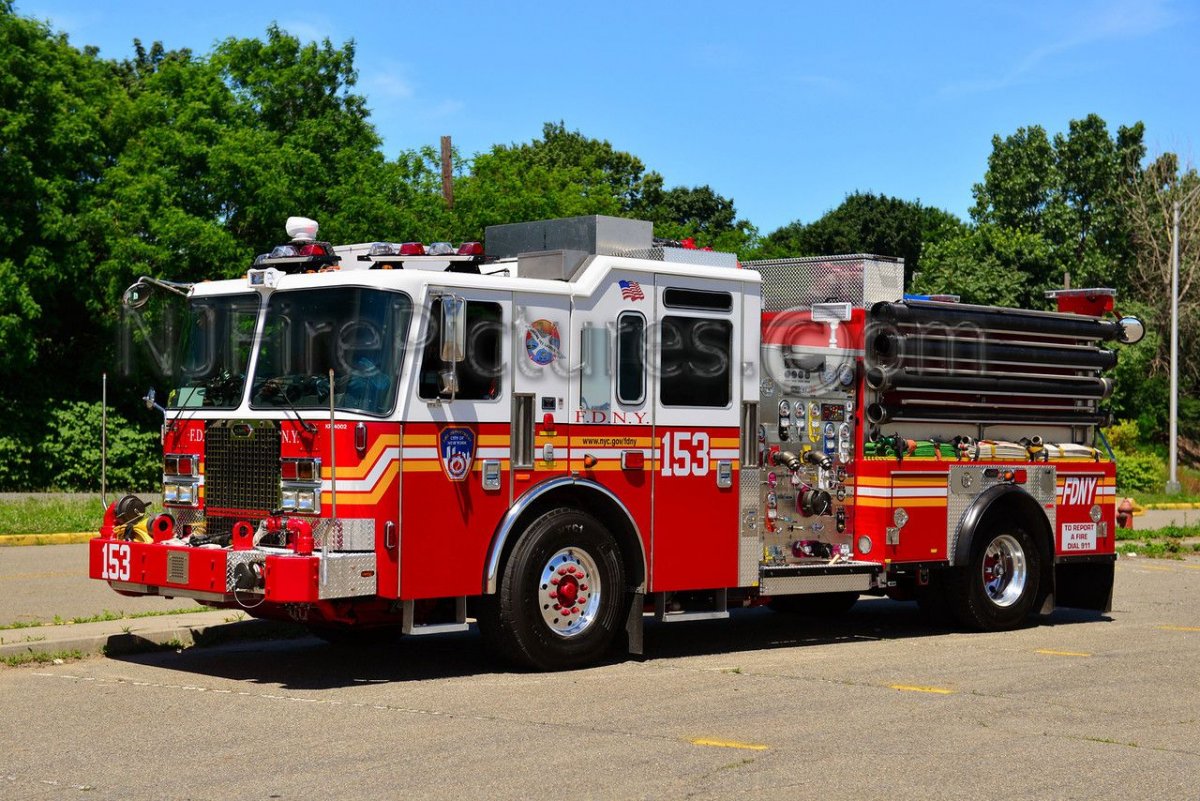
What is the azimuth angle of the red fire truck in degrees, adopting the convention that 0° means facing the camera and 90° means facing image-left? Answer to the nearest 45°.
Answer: approximately 45°
